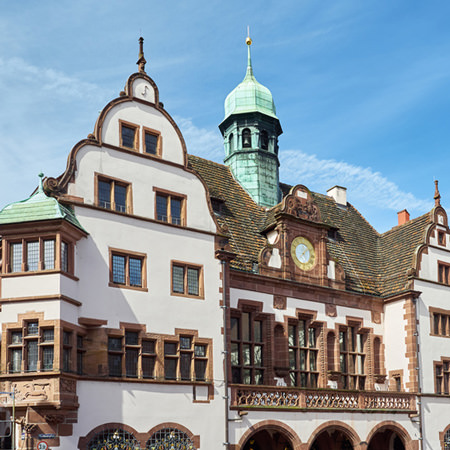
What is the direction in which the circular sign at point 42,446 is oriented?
toward the camera

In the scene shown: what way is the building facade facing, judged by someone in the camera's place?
facing the viewer and to the right of the viewer

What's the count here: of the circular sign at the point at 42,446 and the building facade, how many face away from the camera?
0
